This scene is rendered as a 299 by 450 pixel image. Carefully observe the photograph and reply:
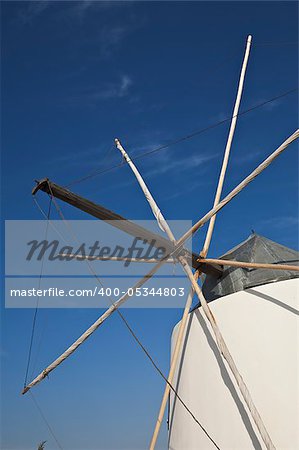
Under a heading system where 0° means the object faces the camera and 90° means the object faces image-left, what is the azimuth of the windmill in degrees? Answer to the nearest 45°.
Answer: approximately 45°
